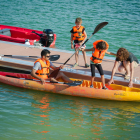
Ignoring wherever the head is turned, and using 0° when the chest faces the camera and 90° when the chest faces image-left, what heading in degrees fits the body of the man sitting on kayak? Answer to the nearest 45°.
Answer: approximately 315°
